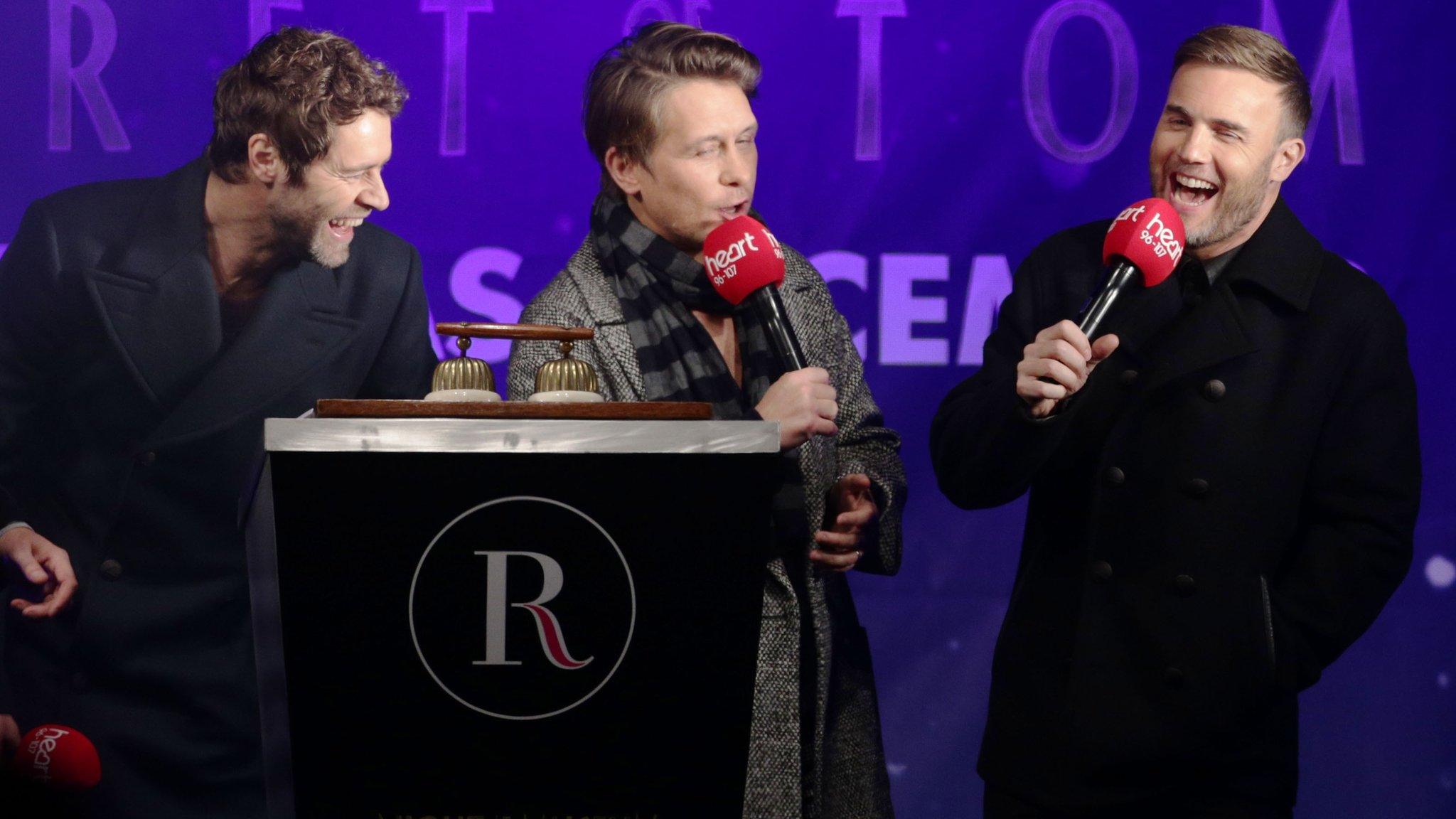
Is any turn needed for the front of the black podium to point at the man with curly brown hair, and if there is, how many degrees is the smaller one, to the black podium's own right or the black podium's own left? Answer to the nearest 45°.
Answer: approximately 135° to the black podium's own right

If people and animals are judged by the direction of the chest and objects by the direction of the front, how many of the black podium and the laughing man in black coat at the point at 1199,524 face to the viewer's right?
0

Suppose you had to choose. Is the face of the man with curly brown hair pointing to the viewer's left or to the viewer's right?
to the viewer's right

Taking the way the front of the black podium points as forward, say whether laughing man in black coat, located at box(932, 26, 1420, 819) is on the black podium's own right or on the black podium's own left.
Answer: on the black podium's own left

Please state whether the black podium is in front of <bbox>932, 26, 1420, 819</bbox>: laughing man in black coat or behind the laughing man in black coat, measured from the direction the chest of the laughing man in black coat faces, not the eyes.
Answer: in front

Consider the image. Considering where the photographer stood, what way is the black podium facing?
facing the viewer

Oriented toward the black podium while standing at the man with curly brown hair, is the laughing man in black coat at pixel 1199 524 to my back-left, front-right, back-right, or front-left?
front-left

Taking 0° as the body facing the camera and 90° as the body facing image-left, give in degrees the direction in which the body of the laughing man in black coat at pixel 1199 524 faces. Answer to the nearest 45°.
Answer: approximately 45°

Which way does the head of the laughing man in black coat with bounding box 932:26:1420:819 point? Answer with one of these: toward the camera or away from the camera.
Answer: toward the camera
